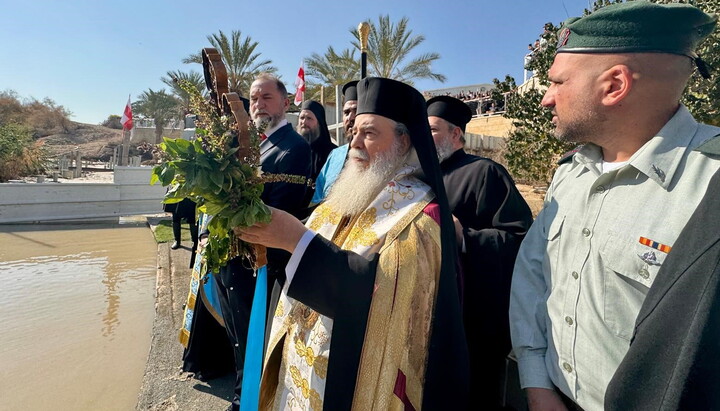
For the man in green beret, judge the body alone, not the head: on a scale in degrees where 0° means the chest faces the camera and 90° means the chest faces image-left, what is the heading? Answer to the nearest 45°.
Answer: approximately 45°

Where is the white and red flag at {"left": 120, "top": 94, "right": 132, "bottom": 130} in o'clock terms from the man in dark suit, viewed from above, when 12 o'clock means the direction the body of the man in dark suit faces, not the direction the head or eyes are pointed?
The white and red flag is roughly at 4 o'clock from the man in dark suit.

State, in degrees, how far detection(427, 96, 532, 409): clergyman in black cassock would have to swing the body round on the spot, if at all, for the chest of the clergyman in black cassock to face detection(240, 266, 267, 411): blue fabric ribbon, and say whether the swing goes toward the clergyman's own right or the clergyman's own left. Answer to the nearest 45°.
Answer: approximately 45° to the clergyman's own left

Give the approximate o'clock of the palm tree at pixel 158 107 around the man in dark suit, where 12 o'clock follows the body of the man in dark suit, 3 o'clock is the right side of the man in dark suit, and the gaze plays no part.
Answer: The palm tree is roughly at 4 o'clock from the man in dark suit.

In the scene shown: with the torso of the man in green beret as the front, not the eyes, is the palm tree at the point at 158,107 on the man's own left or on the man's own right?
on the man's own right

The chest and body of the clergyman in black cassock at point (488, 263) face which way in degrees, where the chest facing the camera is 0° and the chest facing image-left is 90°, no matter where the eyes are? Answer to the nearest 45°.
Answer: approximately 90°

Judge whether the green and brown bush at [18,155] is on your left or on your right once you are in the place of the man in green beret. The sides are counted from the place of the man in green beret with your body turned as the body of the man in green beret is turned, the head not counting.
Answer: on your right

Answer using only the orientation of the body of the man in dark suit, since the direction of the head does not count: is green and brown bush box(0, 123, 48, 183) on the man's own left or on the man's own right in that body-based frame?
on the man's own right

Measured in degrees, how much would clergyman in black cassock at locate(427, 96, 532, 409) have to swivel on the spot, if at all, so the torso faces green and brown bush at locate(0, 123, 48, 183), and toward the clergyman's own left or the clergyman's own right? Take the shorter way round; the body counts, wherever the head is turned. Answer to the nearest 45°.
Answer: approximately 45° to the clergyman's own right

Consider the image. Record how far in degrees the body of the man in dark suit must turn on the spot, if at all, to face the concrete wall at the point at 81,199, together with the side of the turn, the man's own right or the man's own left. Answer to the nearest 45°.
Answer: approximately 90° to the man's own right

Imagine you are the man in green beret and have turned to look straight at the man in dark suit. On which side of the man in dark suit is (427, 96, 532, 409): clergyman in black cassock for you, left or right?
right

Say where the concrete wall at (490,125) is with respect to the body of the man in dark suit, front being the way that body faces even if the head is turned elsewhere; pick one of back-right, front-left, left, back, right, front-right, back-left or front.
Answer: back

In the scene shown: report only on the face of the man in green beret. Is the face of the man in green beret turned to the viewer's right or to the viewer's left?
to the viewer's left

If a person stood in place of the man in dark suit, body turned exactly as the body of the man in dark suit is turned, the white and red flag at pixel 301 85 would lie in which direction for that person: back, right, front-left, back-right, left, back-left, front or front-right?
back-right
